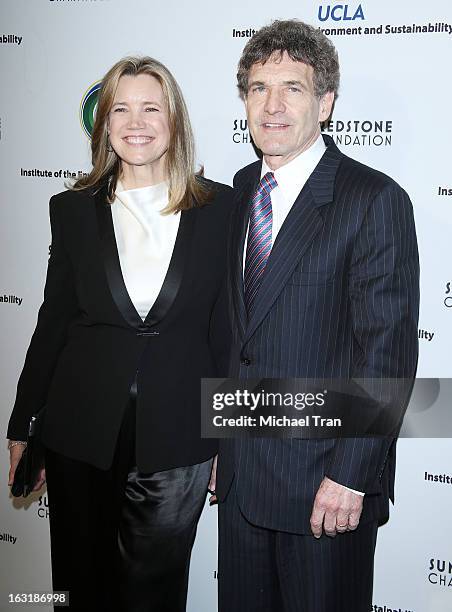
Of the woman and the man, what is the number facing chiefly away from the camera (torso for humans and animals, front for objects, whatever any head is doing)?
0

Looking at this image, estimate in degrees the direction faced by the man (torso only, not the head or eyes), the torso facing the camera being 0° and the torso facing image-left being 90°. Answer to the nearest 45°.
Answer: approximately 45°
